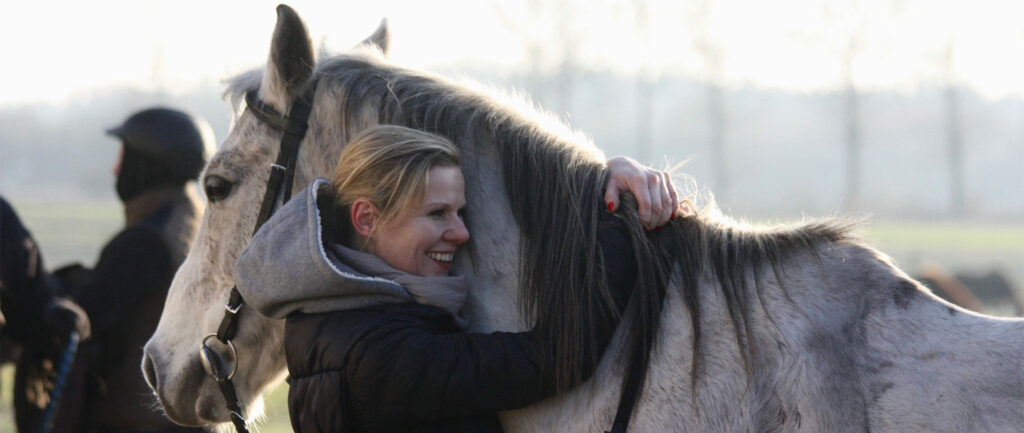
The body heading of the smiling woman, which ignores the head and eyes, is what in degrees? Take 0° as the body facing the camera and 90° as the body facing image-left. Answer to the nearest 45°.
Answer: approximately 270°

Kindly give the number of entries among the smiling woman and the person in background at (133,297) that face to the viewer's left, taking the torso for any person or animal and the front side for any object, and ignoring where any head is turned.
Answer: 1

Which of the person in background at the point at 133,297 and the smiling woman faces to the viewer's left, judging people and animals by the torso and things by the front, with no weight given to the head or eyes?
the person in background

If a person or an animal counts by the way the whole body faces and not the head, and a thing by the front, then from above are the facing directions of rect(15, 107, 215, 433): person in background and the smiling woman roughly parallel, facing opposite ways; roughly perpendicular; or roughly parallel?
roughly parallel, facing opposite ways

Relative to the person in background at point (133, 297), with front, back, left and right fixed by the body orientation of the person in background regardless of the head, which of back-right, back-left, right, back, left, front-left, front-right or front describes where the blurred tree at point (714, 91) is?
back-right

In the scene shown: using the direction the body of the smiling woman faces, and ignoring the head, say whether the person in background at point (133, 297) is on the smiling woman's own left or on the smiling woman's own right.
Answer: on the smiling woman's own left

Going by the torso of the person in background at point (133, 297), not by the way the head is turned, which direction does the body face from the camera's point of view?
to the viewer's left

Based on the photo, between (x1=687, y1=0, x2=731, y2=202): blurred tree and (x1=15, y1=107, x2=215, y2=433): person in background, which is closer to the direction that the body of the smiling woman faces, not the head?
the blurred tree
